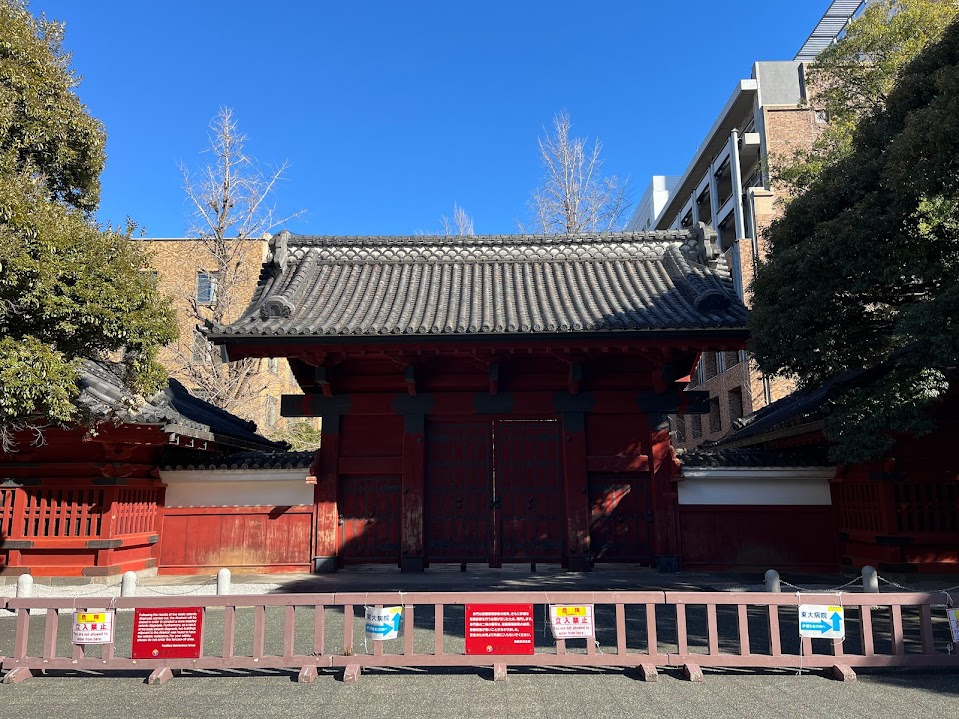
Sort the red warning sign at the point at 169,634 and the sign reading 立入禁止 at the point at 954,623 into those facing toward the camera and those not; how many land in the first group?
2

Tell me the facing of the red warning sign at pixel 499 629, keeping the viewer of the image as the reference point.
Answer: facing the viewer

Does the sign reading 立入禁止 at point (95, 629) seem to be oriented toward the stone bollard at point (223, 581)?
no

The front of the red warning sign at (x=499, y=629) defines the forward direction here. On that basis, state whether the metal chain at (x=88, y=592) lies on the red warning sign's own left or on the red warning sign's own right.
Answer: on the red warning sign's own right

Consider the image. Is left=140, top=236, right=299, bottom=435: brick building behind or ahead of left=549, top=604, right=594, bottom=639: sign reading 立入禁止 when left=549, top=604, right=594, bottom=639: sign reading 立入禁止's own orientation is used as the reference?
behind

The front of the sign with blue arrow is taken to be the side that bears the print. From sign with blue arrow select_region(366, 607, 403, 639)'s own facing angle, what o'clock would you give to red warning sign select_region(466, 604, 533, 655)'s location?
The red warning sign is roughly at 9 o'clock from the sign with blue arrow.

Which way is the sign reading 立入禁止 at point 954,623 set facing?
toward the camera

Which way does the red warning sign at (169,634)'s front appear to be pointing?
toward the camera

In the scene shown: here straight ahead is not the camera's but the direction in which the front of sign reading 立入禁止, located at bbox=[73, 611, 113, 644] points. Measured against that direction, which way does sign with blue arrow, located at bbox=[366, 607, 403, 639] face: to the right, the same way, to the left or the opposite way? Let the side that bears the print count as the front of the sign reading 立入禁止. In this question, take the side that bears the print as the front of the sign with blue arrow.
the same way

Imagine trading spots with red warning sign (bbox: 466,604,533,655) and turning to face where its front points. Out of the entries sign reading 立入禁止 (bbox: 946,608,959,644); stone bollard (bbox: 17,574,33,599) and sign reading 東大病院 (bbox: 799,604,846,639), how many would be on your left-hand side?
2

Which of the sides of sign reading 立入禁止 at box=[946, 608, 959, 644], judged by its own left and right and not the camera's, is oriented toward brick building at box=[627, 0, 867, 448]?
back

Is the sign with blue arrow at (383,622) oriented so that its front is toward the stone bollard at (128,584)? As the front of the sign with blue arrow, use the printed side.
no

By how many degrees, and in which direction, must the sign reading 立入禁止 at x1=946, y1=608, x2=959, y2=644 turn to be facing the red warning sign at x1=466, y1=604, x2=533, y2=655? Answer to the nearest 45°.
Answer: approximately 45° to its right
